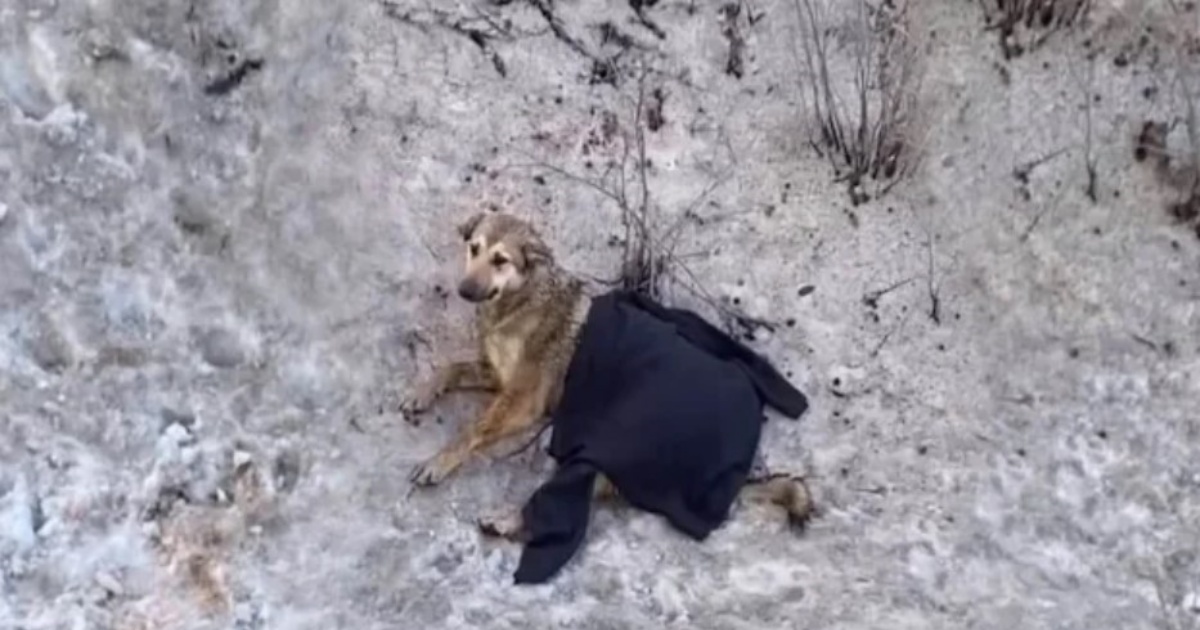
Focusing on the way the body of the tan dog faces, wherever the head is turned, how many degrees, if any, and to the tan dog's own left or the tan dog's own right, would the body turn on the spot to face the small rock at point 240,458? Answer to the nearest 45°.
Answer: approximately 45° to the tan dog's own left

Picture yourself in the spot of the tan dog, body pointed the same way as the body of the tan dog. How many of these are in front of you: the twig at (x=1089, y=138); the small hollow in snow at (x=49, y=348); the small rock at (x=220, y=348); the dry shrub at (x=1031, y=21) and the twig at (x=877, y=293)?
2

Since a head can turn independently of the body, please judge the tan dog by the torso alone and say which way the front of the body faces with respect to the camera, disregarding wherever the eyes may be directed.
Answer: to the viewer's left

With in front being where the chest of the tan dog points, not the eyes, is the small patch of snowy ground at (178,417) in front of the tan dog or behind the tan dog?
in front

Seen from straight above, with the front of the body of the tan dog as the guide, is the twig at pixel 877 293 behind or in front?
behind

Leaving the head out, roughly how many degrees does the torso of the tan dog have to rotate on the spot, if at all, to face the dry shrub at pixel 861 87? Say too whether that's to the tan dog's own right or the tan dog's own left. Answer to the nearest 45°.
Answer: approximately 135° to the tan dog's own right

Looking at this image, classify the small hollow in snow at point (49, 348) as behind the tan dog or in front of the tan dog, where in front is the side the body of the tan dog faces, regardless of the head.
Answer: in front
